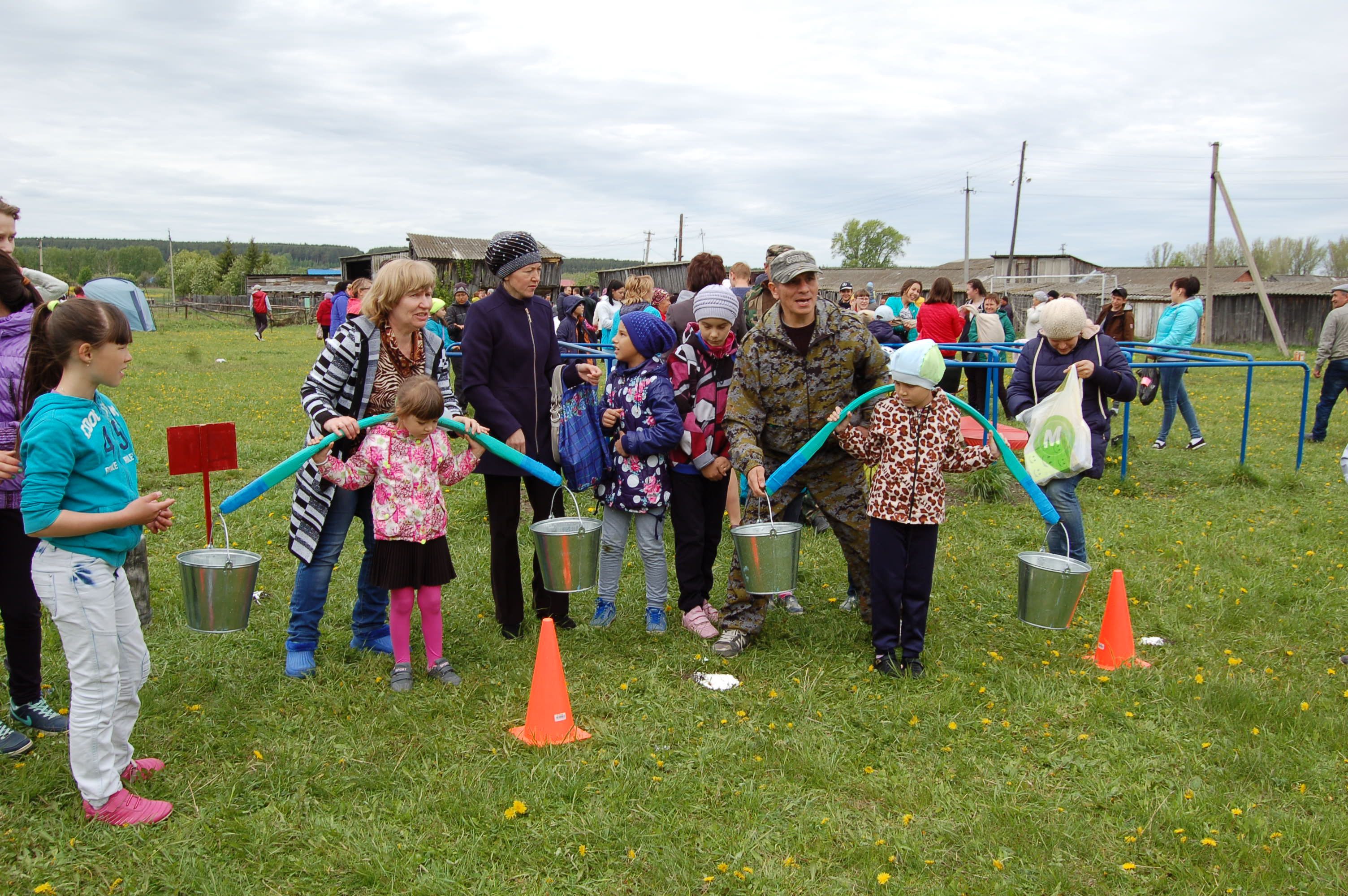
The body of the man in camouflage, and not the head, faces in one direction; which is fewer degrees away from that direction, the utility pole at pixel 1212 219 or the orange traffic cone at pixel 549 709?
the orange traffic cone

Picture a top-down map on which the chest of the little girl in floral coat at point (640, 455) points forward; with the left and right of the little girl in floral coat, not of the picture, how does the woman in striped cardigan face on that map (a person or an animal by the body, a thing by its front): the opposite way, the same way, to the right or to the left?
to the left

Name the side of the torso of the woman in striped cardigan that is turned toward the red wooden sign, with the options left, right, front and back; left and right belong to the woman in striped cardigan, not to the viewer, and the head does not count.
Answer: right

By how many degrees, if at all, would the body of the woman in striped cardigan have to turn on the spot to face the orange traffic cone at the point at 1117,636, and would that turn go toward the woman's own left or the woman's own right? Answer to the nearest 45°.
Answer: approximately 45° to the woman's own left

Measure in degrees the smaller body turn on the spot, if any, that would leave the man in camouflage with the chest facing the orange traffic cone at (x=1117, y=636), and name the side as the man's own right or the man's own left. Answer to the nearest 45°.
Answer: approximately 90° to the man's own left

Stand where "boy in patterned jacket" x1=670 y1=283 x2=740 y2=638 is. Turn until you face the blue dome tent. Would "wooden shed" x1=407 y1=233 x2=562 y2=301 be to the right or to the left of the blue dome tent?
right

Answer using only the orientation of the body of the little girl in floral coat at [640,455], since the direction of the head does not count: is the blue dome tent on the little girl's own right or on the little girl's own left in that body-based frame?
on the little girl's own right

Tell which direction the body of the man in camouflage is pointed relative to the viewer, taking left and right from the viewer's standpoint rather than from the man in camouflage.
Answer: facing the viewer

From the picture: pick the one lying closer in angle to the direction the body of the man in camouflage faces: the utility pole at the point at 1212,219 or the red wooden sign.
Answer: the red wooden sign

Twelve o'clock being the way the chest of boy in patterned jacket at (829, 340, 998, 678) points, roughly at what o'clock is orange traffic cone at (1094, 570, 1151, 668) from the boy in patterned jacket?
The orange traffic cone is roughly at 8 o'clock from the boy in patterned jacket.

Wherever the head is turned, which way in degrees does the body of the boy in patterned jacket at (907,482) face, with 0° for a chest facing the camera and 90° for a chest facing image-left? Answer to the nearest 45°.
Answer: approximately 0°

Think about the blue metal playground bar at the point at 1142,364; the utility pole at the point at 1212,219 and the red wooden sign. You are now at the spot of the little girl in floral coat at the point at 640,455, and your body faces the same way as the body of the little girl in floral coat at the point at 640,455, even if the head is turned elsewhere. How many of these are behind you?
2

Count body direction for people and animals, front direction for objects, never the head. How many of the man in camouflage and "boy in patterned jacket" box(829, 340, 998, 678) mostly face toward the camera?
2
